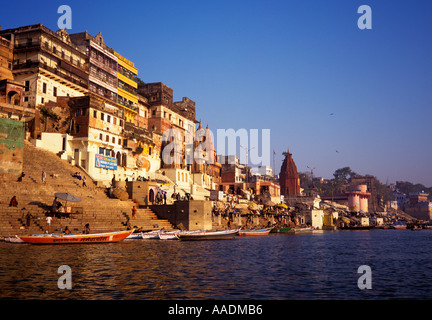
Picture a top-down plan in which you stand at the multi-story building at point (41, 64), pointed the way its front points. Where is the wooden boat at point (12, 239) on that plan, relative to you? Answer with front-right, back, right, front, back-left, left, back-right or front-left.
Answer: front-right

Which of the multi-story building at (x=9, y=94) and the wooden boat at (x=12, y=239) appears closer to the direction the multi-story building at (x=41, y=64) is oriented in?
the wooden boat

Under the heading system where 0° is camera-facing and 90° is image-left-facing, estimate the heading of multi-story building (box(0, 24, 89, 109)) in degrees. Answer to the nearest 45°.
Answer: approximately 315°

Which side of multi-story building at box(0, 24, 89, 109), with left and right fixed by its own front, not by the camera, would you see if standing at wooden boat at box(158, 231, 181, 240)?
front
